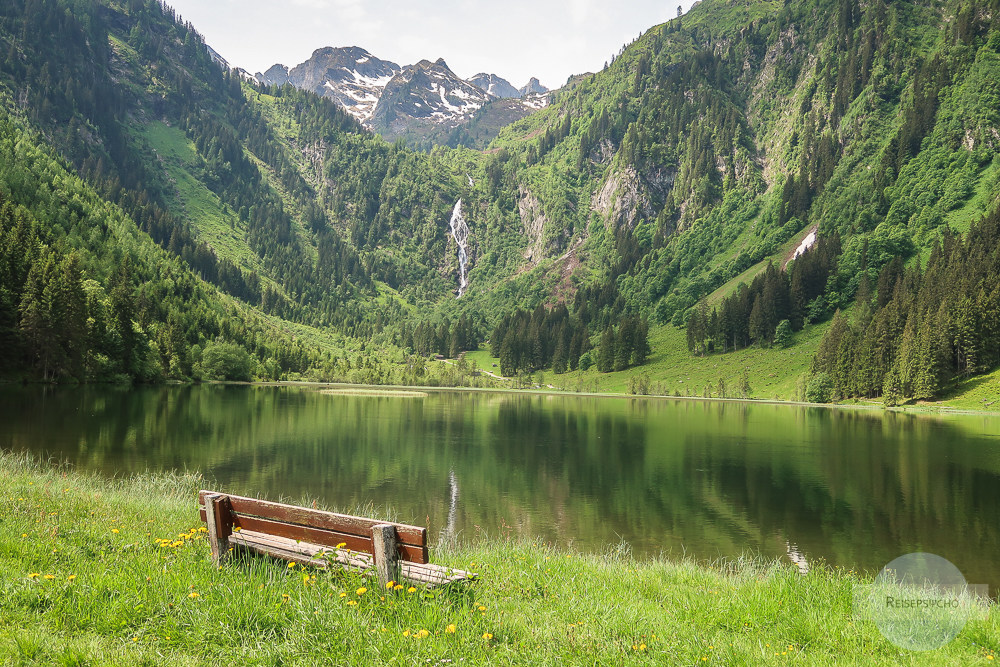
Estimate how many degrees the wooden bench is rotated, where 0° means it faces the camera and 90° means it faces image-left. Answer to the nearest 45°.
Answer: approximately 225°
